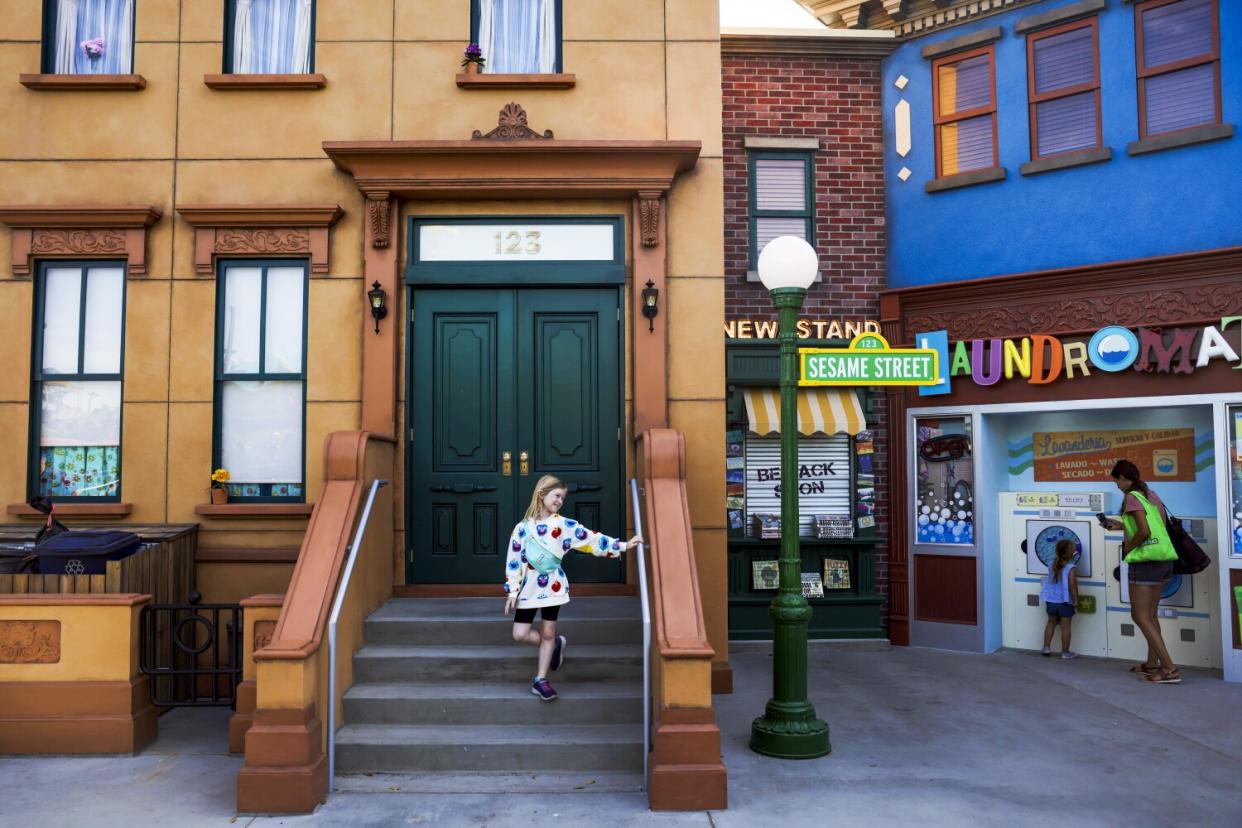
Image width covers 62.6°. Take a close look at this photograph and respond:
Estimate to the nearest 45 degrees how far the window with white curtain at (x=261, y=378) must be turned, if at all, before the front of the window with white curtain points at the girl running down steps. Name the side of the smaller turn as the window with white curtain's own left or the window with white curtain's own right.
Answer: approximately 45° to the window with white curtain's own left

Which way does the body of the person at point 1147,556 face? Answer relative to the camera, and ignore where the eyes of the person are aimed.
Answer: to the viewer's left

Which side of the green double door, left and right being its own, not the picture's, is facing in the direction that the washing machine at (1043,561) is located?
left

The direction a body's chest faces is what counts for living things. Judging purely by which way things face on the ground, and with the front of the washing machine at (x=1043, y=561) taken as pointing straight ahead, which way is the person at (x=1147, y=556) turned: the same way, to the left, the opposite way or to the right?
to the right

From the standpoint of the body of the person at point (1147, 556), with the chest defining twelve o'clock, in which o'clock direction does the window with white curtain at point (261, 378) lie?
The window with white curtain is roughly at 11 o'clock from the person.

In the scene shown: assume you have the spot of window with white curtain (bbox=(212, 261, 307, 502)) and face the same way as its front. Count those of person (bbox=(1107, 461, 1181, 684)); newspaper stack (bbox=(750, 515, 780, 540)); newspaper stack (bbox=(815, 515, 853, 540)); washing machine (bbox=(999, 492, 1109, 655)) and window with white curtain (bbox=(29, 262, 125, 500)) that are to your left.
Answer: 4

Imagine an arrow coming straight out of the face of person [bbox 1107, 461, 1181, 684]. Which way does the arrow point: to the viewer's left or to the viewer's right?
to the viewer's left
